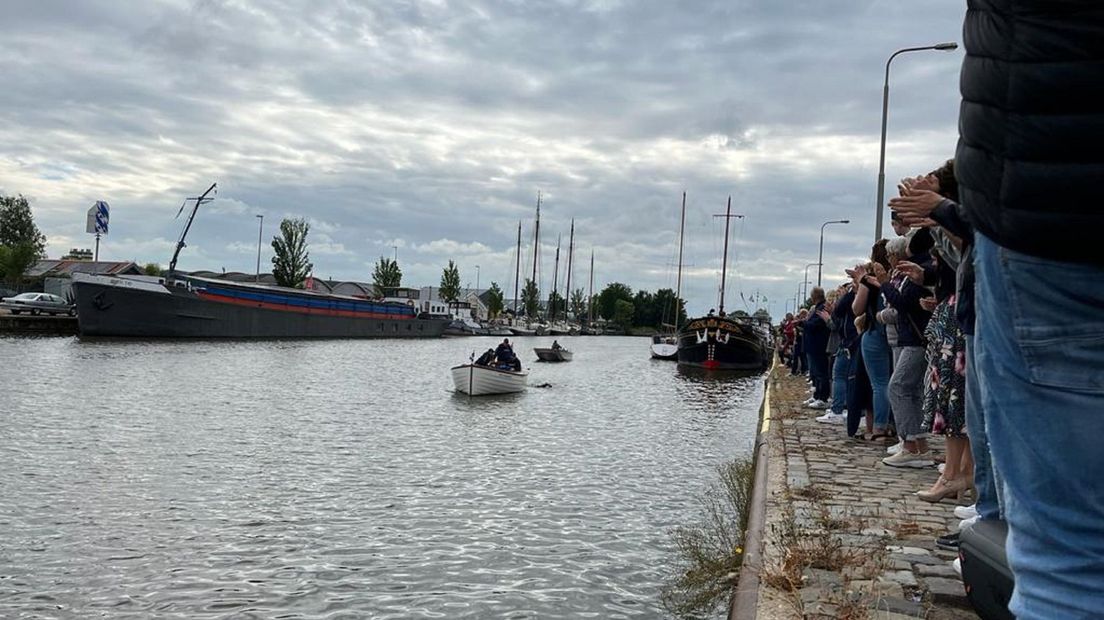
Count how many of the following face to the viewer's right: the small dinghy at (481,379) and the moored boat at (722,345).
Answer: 0

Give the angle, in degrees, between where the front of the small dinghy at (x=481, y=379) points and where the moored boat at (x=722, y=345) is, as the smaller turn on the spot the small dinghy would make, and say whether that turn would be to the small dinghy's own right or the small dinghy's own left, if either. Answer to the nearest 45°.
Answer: approximately 180°

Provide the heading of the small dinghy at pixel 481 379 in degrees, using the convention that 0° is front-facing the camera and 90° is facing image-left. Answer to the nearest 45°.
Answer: approximately 45°
